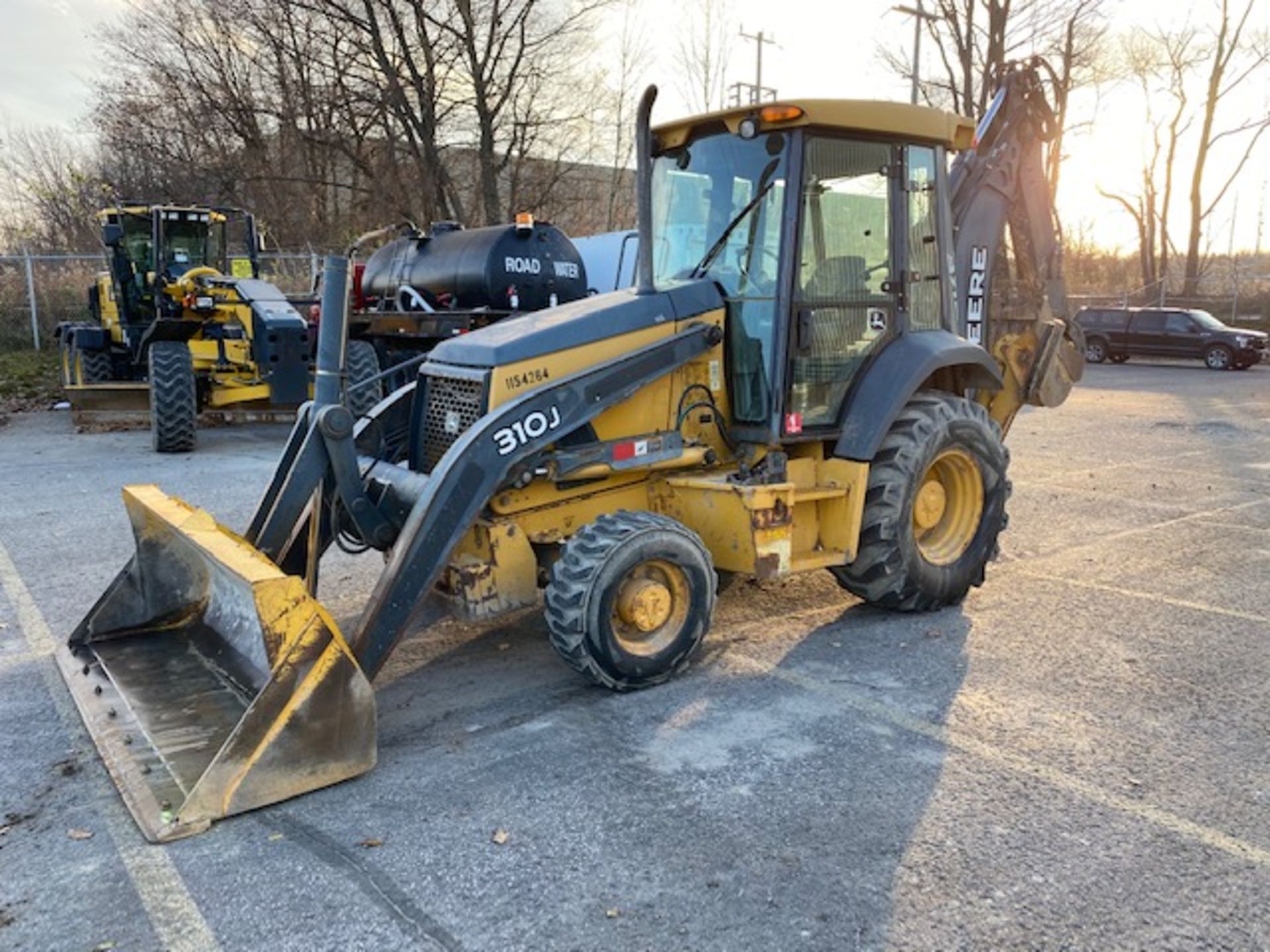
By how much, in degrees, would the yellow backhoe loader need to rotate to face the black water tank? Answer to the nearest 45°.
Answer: approximately 135° to its right

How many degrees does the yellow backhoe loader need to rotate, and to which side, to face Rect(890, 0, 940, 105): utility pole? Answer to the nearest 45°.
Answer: approximately 135° to its right

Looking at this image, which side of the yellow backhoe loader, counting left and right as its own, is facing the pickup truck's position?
back

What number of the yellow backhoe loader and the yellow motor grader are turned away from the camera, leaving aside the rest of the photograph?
0

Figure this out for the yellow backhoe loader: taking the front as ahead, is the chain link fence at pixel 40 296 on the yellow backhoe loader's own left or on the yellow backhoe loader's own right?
on the yellow backhoe loader's own right

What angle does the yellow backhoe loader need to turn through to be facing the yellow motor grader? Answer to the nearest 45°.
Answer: approximately 90° to its right

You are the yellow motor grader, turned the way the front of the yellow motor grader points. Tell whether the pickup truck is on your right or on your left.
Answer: on your left

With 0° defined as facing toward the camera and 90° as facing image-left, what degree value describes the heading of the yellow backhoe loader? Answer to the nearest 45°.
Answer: approximately 45°
